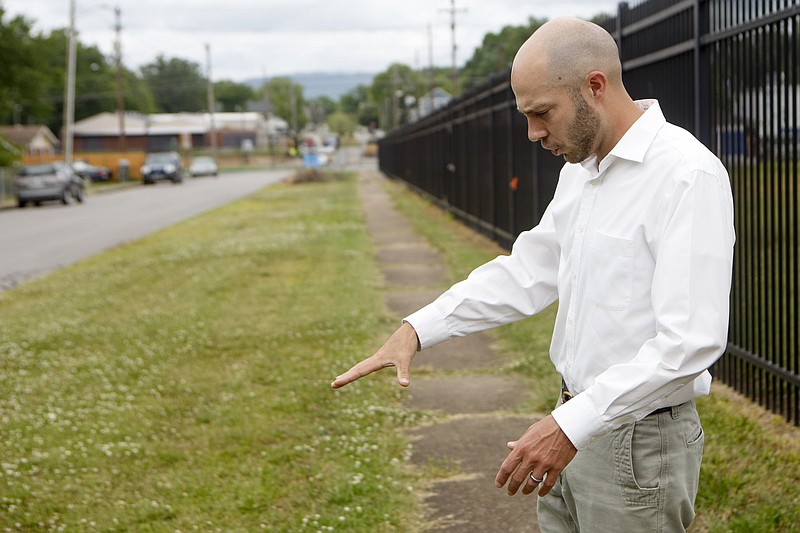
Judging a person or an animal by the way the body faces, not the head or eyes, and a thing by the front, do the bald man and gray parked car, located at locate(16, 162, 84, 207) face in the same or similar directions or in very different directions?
very different directions

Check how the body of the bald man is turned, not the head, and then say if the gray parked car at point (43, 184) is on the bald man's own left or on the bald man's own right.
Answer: on the bald man's own right

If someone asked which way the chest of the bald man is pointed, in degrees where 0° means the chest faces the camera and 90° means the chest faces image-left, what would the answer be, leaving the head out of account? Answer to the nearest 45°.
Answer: approximately 45°
